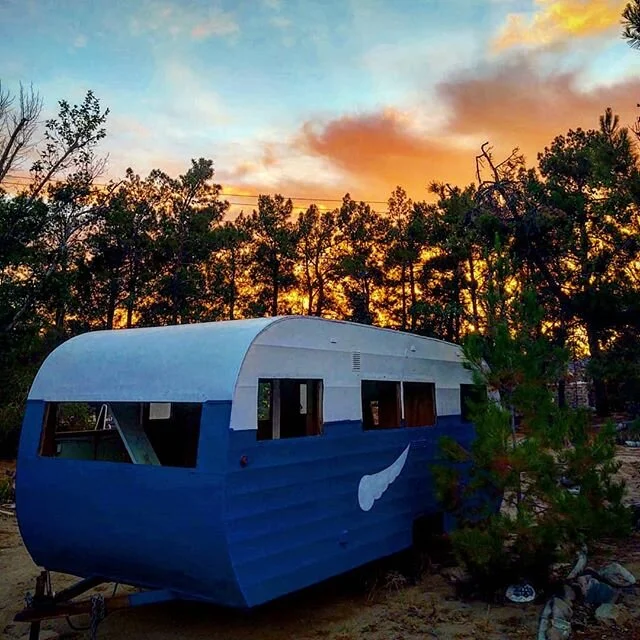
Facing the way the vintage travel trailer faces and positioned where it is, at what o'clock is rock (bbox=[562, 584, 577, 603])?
The rock is roughly at 7 o'clock from the vintage travel trailer.

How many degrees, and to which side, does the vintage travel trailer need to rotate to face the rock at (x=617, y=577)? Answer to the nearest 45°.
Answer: approximately 135° to its left

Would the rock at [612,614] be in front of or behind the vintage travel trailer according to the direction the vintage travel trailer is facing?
behind

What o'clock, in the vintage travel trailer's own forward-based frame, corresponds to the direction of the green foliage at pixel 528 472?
The green foliage is roughly at 7 o'clock from the vintage travel trailer.

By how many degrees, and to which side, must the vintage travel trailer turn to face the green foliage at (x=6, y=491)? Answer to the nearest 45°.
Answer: approximately 90° to its right

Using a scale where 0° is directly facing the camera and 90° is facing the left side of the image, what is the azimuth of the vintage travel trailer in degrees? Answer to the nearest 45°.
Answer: approximately 45°

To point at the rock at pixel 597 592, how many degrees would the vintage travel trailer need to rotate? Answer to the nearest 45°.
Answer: approximately 135° to its left
